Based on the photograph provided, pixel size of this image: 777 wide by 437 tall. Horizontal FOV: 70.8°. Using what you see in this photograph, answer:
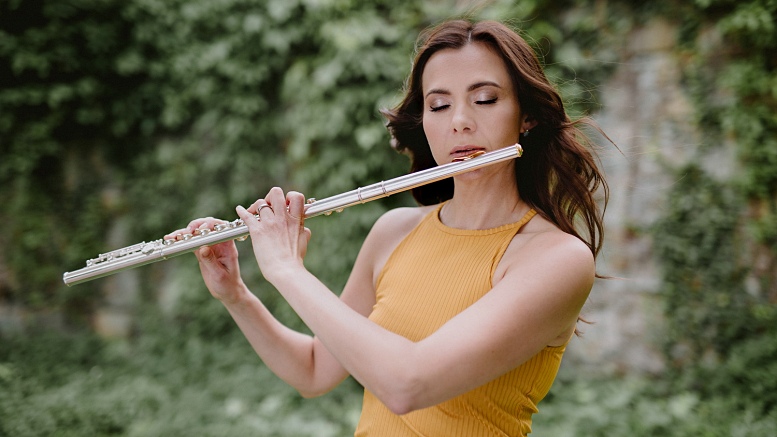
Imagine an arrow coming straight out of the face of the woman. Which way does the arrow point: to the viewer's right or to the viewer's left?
to the viewer's left

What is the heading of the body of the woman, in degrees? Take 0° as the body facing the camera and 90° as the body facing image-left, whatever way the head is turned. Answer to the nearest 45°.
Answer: approximately 45°
